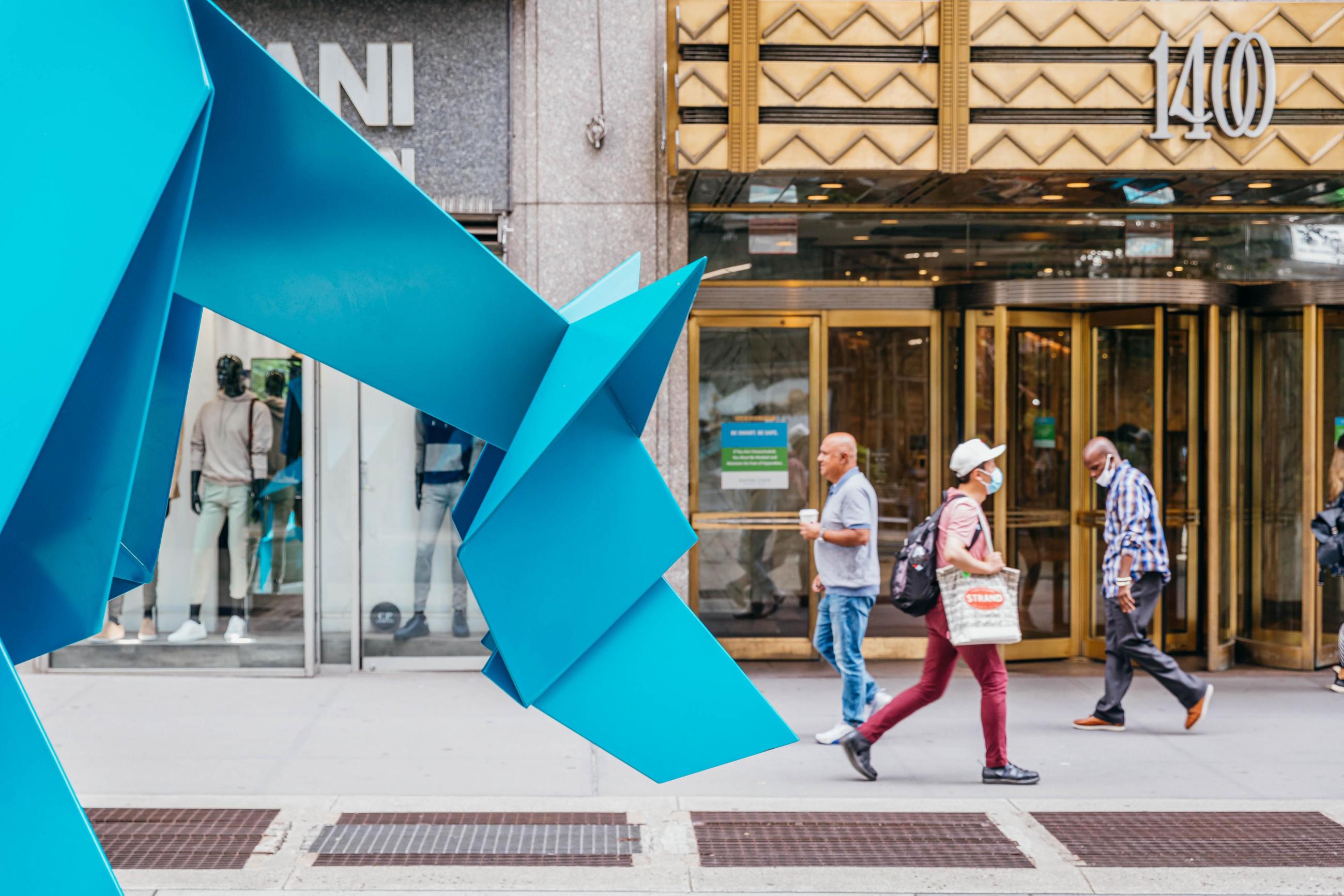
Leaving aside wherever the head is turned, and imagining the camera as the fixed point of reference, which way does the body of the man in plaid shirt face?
to the viewer's left

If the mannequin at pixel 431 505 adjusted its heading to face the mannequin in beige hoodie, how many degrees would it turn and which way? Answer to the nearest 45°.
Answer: approximately 90° to its right

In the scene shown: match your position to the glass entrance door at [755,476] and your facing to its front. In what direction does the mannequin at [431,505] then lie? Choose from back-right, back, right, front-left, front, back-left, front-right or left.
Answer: right

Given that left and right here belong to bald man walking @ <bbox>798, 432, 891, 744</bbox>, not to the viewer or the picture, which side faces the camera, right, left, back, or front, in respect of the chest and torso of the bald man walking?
left

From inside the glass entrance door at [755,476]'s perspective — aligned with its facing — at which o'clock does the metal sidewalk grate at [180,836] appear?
The metal sidewalk grate is roughly at 1 o'clock from the glass entrance door.

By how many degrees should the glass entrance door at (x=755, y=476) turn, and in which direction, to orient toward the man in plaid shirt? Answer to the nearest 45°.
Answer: approximately 45° to its left

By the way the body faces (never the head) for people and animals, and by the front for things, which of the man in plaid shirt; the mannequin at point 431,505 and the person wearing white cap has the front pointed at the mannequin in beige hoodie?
the man in plaid shirt

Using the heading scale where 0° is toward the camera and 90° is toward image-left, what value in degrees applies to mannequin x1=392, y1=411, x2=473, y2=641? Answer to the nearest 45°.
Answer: approximately 0°

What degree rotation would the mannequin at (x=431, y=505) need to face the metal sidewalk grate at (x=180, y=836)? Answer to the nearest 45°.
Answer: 0° — it already faces it

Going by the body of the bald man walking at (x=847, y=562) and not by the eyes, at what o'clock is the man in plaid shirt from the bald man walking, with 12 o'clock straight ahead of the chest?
The man in plaid shirt is roughly at 5 o'clock from the bald man walking.

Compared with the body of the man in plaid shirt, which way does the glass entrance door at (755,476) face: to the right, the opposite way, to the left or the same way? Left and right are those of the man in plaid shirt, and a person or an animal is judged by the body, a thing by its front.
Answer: to the left
